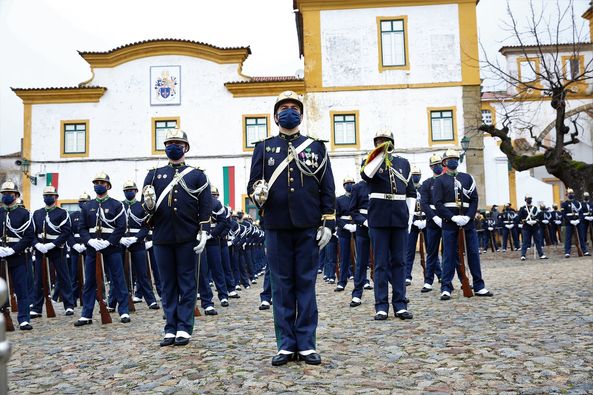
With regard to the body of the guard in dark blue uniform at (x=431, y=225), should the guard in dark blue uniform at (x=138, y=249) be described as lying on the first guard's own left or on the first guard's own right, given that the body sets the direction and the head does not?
on the first guard's own right

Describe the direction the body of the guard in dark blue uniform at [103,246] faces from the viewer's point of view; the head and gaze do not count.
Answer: toward the camera

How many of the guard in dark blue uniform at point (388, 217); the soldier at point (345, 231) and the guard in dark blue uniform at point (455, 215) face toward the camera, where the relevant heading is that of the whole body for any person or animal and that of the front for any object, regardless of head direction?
3

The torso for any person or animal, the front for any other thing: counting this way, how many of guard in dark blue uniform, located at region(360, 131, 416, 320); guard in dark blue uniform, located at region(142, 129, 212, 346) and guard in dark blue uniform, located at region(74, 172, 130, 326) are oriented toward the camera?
3

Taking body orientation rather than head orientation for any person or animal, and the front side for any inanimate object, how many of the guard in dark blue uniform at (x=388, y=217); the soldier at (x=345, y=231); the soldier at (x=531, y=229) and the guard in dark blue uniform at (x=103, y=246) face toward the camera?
4

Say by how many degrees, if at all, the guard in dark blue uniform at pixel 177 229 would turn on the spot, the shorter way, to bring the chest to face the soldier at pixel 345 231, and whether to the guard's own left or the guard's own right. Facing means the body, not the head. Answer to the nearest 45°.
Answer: approximately 135° to the guard's own left

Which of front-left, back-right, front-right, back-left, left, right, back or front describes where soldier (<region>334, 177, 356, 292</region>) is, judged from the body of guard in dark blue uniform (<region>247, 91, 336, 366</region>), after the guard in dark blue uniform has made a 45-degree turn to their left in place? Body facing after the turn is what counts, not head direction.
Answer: back-left

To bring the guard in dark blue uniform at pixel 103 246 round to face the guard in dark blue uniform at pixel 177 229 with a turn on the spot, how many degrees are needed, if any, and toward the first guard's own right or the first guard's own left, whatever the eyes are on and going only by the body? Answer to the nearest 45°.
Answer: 0° — they already face them

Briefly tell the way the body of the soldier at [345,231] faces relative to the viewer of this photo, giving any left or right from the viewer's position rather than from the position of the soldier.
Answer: facing the viewer

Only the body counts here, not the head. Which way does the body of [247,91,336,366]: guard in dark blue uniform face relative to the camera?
toward the camera

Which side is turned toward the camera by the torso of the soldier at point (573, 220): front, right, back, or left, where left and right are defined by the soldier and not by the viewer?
front

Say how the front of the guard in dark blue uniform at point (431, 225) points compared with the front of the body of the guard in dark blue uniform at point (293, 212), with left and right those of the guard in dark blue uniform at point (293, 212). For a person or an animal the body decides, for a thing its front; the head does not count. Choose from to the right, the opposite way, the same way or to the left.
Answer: the same way
